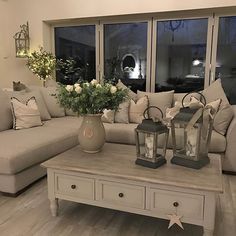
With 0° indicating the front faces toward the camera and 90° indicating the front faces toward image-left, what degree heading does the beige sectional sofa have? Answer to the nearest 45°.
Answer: approximately 0°

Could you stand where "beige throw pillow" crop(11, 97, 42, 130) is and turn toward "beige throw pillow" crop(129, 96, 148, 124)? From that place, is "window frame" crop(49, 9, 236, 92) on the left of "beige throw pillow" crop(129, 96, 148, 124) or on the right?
left

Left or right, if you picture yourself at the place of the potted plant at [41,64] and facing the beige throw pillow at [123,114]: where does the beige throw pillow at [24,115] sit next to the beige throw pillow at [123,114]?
right

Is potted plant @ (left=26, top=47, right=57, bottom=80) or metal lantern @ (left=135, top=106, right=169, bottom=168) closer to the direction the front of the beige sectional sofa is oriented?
the metal lantern

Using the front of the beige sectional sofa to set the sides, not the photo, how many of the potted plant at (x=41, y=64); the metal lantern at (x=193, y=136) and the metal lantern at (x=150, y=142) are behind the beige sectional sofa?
1

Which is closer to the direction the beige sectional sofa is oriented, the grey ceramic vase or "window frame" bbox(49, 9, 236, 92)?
the grey ceramic vase

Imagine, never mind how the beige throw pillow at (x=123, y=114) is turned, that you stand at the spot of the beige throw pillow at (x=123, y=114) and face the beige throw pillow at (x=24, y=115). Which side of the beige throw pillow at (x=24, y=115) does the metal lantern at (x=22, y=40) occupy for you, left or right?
right

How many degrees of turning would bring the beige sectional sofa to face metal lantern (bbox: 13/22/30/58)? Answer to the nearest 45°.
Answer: approximately 180°

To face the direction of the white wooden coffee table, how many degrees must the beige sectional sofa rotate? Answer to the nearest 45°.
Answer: approximately 45° to its left

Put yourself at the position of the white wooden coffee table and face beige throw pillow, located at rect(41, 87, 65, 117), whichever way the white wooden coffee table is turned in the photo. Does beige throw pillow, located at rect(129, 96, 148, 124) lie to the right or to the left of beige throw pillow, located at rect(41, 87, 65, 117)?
right
